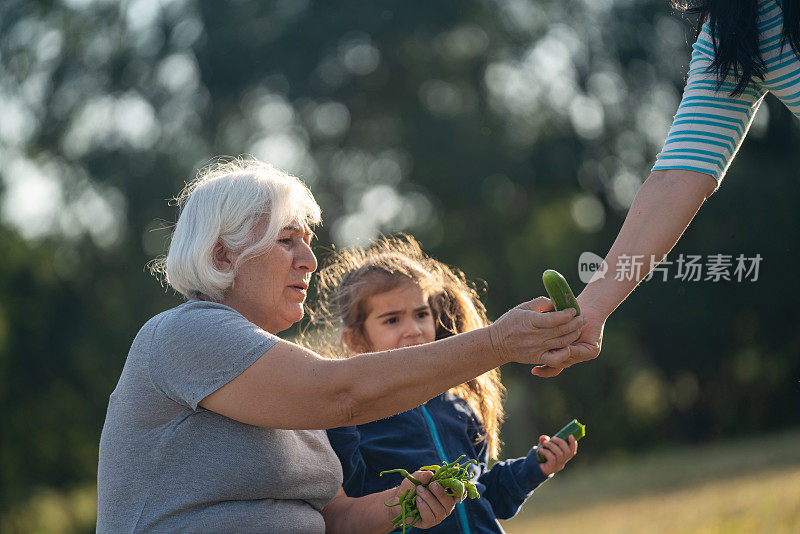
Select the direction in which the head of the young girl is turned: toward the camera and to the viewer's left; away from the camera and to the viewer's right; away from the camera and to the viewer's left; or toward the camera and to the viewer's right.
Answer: toward the camera and to the viewer's right

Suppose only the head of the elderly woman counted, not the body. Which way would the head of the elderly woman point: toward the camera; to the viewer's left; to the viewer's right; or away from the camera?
to the viewer's right

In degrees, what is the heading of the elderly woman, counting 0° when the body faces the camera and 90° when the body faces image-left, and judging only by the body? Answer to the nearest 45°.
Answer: approximately 270°
